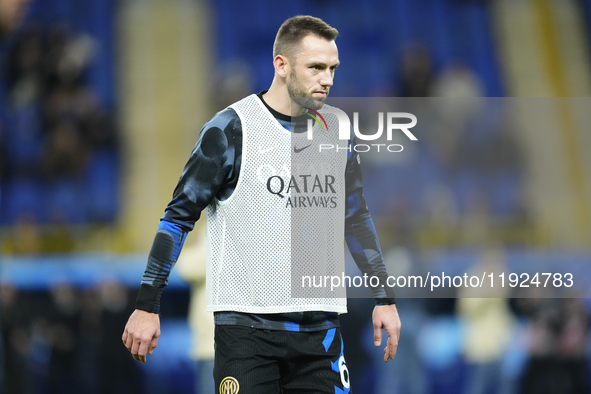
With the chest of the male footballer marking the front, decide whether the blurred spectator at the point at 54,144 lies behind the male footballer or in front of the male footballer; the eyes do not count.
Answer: behind

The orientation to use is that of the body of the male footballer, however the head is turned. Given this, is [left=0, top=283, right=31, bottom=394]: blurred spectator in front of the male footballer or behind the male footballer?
behind

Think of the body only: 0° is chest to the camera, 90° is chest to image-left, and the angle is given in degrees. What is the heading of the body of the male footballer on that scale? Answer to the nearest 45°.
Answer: approximately 315°

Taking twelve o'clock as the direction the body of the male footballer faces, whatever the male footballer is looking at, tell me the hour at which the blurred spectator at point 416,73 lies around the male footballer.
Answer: The blurred spectator is roughly at 8 o'clock from the male footballer.

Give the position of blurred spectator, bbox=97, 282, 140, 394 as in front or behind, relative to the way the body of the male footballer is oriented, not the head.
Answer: behind
